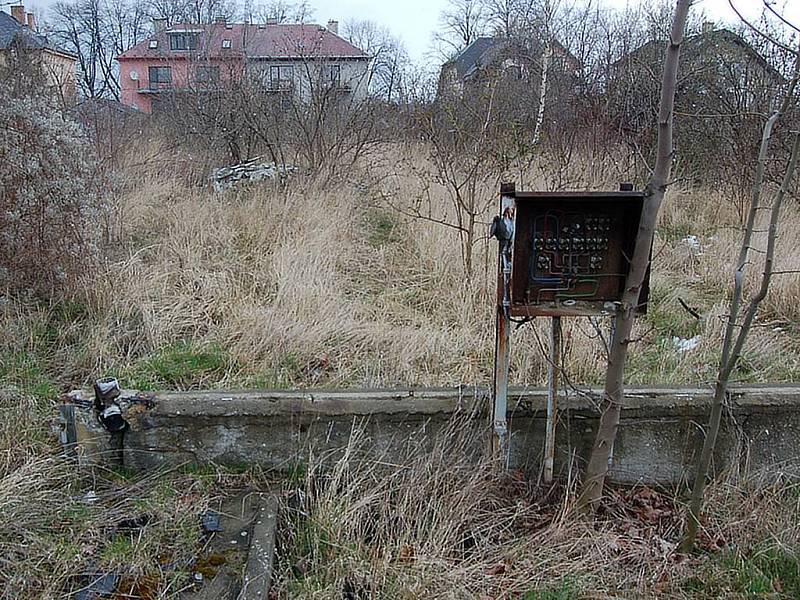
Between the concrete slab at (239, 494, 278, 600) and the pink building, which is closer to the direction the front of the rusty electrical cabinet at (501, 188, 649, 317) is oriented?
the concrete slab

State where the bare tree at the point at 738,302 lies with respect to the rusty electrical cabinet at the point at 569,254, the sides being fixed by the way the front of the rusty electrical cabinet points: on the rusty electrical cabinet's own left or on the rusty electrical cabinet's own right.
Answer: on the rusty electrical cabinet's own left

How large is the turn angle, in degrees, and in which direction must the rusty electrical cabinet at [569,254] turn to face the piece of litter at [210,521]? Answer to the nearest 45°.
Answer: approximately 90° to its right

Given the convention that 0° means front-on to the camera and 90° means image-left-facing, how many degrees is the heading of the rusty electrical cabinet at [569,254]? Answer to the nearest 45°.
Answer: approximately 0°

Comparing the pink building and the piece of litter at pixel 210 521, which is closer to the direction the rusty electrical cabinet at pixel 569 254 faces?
the piece of litter

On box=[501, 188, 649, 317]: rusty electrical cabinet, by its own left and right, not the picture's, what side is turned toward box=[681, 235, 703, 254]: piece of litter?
back

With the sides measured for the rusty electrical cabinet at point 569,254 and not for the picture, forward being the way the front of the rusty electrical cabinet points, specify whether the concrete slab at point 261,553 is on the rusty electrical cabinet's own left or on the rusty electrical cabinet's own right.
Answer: on the rusty electrical cabinet's own right

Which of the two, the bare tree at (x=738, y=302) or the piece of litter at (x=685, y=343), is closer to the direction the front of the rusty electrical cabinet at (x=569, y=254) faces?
the bare tree
